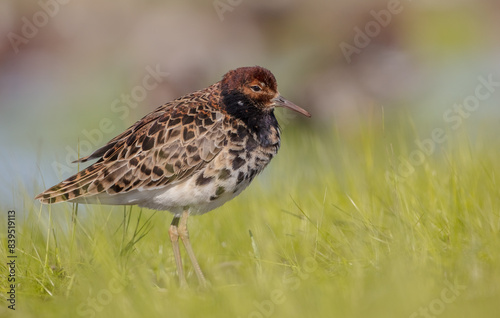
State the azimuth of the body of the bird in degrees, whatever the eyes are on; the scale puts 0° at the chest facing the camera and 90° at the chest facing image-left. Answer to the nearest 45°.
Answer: approximately 270°
